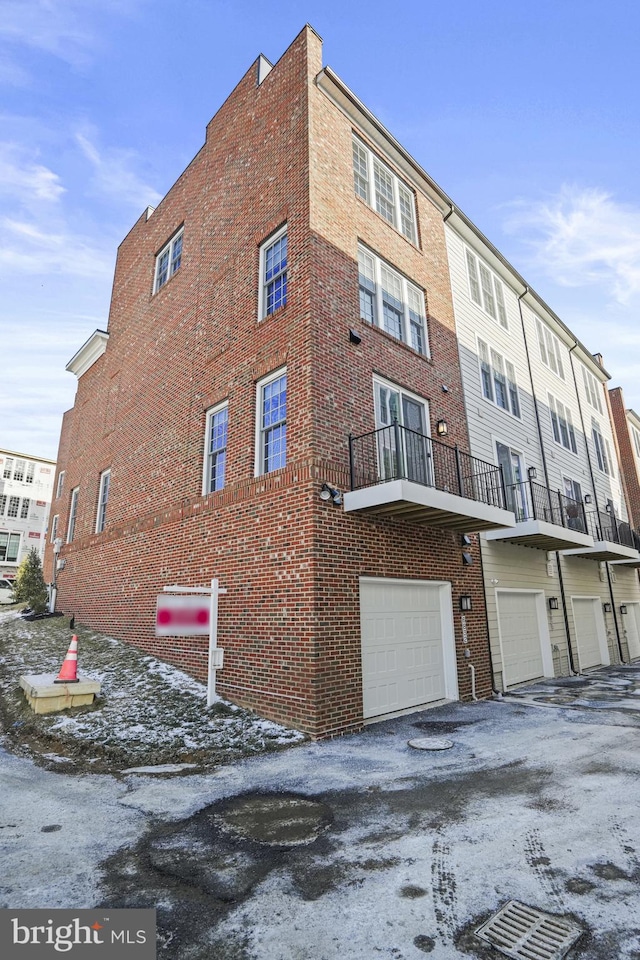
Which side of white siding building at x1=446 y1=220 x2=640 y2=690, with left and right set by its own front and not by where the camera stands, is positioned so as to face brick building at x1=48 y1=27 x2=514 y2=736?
right

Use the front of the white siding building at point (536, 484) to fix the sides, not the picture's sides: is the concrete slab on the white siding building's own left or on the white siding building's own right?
on the white siding building's own right

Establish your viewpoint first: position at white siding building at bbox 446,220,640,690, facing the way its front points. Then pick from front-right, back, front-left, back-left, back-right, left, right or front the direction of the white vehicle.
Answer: back-right

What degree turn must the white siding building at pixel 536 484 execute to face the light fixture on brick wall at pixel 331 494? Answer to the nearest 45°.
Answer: approximately 45° to its right

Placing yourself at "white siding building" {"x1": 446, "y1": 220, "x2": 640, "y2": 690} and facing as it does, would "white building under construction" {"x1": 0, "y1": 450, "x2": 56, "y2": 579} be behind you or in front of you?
behind

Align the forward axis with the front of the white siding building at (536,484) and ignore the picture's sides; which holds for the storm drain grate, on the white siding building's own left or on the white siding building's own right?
on the white siding building's own right

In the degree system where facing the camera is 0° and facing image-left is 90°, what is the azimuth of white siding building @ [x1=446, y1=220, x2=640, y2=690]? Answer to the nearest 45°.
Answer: approximately 315°

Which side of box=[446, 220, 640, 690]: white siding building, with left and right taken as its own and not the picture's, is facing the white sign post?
right

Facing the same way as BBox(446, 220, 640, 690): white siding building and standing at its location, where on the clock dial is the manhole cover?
The manhole cover is roughly at 2 o'clock from the white siding building.

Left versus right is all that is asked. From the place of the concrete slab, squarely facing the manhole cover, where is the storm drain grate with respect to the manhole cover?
right

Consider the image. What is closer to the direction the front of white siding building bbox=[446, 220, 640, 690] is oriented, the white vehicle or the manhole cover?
the manhole cover
